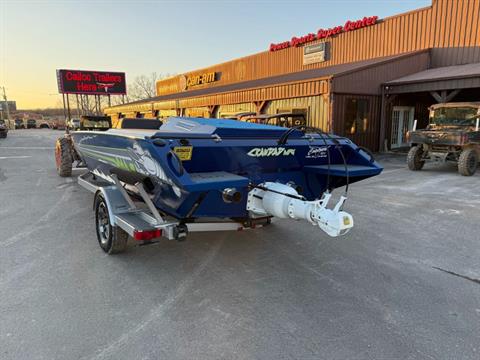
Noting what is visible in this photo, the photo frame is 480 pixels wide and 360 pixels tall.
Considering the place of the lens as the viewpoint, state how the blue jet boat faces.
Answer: facing away from the viewer and to the left of the viewer

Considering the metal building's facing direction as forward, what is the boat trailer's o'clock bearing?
The boat trailer is roughly at 11 o'clock from the metal building.

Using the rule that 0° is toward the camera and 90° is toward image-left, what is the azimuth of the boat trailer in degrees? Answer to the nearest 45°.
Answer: approximately 135°

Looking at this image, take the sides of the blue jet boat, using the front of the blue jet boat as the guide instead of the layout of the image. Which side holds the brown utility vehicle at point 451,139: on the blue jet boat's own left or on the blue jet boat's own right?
on the blue jet boat's own right

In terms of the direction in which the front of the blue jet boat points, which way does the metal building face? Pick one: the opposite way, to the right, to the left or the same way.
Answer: to the left
